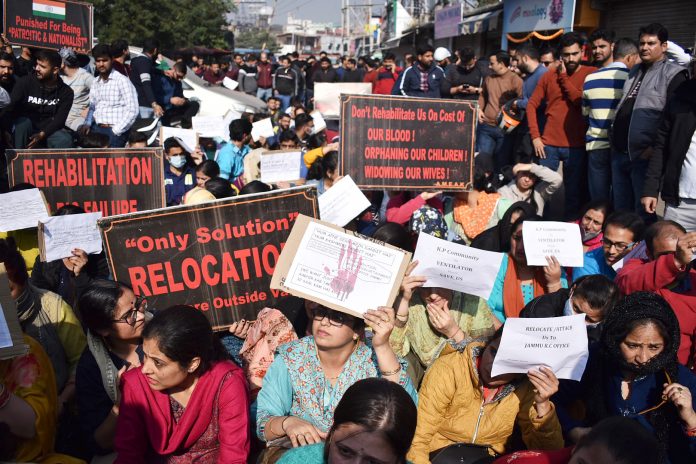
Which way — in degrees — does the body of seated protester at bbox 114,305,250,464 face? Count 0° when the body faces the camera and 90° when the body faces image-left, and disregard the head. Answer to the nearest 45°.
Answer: approximately 45°

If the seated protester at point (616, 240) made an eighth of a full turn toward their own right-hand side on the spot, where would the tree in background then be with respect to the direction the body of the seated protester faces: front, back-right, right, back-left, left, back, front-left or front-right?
front-right

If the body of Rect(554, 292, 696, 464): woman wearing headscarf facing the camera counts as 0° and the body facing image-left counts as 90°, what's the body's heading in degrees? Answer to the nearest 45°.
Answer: approximately 0°

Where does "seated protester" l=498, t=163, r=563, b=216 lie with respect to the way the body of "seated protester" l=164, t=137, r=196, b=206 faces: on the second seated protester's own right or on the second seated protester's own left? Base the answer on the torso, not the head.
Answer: on the second seated protester's own left
